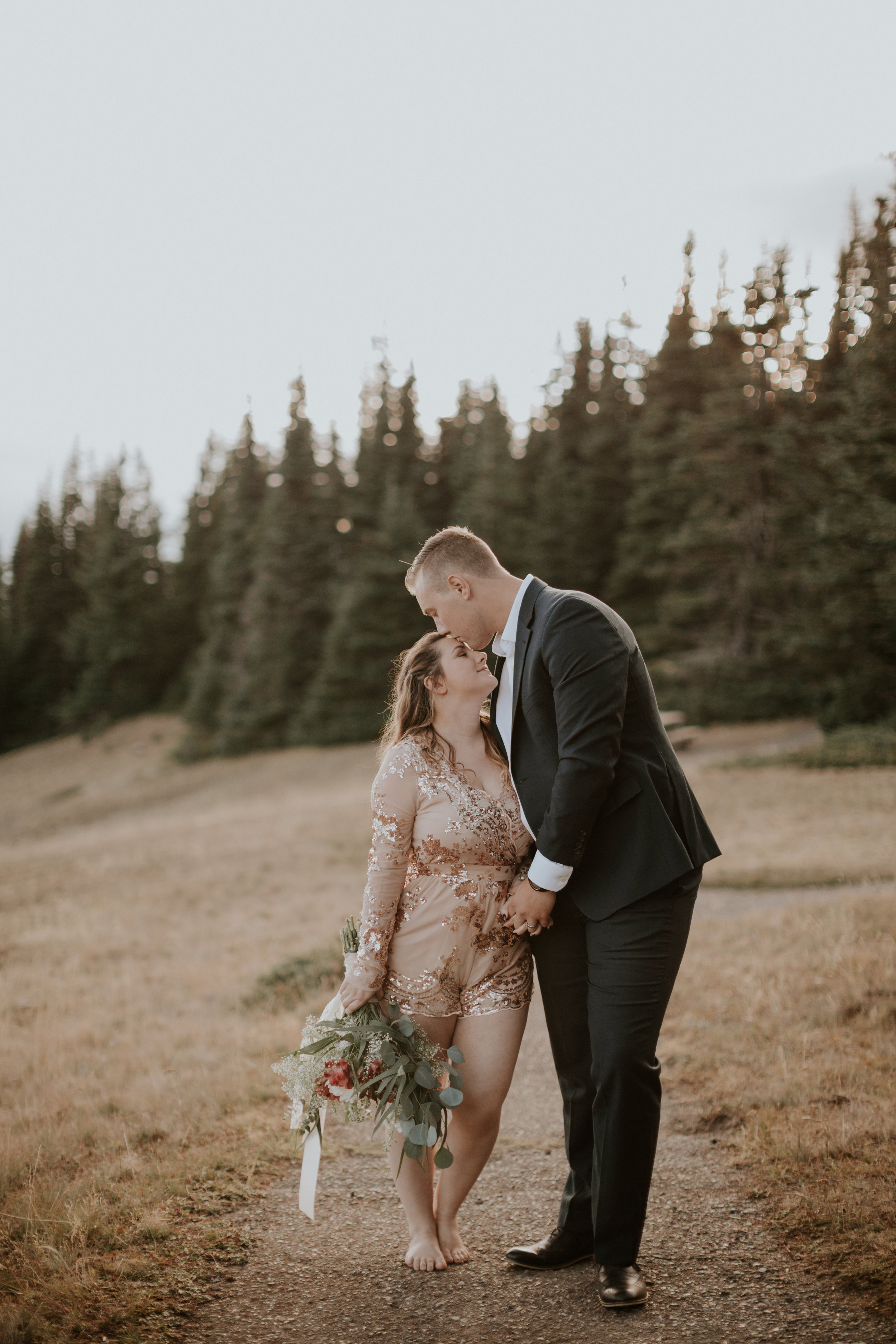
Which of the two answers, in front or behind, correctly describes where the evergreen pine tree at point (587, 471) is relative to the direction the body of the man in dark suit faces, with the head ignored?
behind

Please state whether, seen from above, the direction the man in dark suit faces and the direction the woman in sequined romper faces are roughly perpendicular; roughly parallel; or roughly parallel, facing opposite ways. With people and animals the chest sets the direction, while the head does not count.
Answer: roughly perpendicular

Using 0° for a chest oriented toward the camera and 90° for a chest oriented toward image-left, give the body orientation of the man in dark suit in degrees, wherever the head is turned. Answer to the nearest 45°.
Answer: approximately 45°

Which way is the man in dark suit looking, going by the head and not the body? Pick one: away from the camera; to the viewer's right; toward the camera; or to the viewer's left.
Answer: to the viewer's left

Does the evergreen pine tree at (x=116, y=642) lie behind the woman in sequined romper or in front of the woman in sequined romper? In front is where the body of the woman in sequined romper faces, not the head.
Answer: behind

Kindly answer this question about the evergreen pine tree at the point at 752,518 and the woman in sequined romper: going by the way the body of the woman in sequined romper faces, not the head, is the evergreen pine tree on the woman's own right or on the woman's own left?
on the woman's own left

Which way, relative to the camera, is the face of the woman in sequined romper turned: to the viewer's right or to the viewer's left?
to the viewer's right

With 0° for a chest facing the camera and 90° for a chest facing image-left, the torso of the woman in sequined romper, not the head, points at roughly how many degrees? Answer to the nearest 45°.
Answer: approximately 315°

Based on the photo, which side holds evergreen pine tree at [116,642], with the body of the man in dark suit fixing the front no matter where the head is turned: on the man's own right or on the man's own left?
on the man's own right

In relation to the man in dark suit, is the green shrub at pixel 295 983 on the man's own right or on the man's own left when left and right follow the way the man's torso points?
on the man's own right
